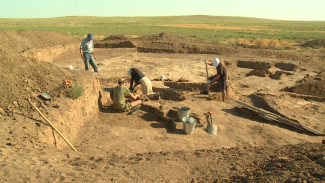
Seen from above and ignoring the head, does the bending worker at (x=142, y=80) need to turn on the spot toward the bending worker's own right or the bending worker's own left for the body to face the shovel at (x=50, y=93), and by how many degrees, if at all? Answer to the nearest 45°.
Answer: approximately 45° to the bending worker's own left

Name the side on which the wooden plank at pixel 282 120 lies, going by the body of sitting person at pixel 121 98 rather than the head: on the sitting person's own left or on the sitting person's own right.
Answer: on the sitting person's own right

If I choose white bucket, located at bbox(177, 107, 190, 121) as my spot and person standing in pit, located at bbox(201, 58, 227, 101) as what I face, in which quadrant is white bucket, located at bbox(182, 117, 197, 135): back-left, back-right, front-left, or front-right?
back-right

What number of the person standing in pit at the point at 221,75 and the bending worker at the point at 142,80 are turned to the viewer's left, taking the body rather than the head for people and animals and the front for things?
2

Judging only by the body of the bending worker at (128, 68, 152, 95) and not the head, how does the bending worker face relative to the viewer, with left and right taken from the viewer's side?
facing to the left of the viewer

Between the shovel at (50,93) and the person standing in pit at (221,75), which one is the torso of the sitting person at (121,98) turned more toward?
the person standing in pit

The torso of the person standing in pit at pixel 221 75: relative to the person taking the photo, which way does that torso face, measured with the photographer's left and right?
facing to the left of the viewer

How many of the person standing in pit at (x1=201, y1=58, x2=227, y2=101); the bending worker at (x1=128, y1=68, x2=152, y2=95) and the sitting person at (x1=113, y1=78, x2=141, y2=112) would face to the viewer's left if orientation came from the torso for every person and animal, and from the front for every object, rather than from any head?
2

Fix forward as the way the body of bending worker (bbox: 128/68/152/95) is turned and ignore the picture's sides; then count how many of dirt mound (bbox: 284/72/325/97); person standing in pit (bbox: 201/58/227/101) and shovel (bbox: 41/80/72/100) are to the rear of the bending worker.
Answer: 2

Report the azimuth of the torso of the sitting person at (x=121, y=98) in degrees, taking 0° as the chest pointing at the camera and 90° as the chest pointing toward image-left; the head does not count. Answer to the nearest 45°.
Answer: approximately 225°
